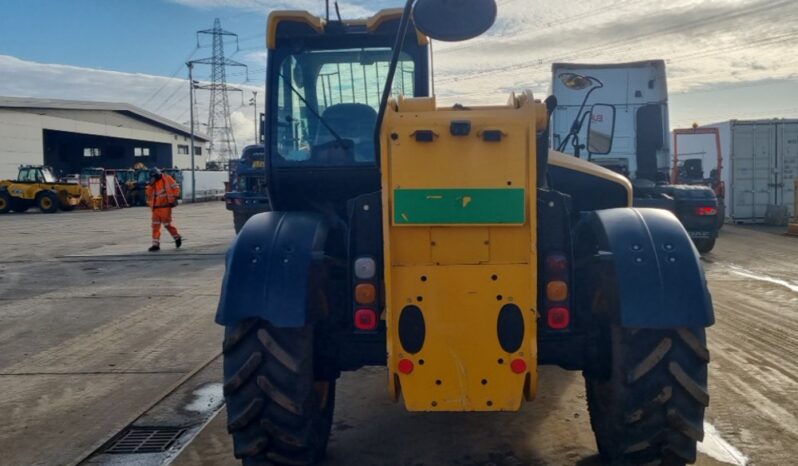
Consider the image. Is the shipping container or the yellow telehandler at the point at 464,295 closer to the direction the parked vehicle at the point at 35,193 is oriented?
the shipping container

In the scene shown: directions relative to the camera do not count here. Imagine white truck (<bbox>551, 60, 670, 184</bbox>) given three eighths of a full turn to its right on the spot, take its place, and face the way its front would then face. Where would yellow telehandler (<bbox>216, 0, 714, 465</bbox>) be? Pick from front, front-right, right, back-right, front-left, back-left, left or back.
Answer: back-right

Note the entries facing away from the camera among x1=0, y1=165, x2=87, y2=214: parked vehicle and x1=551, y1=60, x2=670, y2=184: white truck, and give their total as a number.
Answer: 1

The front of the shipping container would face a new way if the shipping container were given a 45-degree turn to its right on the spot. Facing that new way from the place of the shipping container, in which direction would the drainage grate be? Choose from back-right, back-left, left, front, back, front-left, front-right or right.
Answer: front-left

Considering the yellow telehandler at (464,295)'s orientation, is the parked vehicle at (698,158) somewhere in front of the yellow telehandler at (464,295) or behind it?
in front

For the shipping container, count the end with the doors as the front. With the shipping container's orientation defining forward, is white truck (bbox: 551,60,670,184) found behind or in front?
in front

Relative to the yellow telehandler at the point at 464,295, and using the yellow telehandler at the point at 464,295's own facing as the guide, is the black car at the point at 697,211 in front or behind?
in front

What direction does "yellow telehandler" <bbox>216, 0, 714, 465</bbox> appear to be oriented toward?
away from the camera
